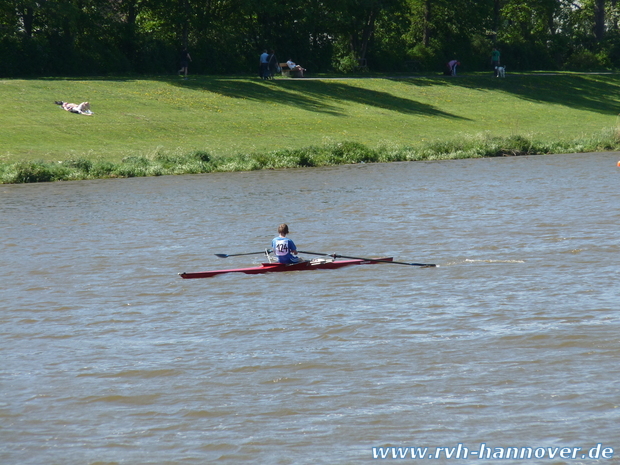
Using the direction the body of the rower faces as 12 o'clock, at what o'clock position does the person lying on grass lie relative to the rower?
The person lying on grass is roughly at 10 o'clock from the rower.

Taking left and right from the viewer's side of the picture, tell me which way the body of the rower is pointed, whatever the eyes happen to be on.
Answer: facing away from the viewer and to the right of the viewer
